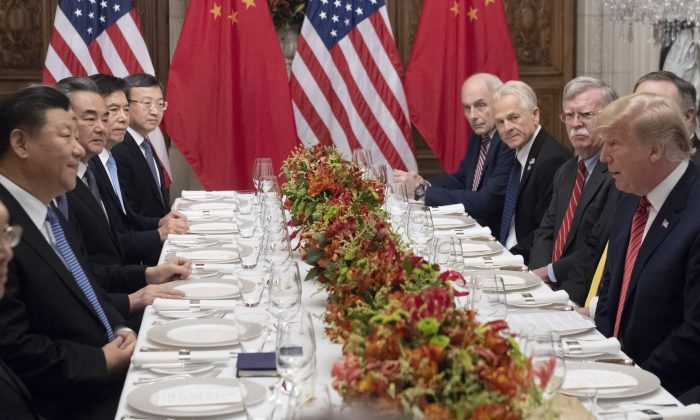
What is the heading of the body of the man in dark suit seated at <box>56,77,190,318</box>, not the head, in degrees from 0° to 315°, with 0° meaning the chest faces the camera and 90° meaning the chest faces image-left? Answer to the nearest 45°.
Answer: approximately 315°

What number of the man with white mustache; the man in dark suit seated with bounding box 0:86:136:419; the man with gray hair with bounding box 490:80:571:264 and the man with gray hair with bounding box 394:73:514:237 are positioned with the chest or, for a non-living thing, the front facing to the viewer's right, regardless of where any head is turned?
1

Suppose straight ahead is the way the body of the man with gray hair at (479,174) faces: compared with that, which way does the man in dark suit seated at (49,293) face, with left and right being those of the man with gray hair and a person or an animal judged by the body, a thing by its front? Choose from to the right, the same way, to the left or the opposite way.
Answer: the opposite way

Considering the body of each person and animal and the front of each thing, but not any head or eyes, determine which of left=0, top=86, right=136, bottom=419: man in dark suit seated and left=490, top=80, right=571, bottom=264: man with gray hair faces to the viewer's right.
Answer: the man in dark suit seated

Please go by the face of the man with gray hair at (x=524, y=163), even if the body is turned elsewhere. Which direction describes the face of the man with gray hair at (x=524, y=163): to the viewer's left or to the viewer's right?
to the viewer's left

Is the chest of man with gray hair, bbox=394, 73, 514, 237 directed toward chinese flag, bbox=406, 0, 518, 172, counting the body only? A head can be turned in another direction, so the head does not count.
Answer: no

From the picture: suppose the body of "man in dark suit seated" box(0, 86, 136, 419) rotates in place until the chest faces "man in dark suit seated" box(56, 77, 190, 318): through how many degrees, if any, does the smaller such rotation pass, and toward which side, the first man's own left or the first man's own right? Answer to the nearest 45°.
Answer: approximately 90° to the first man's own left

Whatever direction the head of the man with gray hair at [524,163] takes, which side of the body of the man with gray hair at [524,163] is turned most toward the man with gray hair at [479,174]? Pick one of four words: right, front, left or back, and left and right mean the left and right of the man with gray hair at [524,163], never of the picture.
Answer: right

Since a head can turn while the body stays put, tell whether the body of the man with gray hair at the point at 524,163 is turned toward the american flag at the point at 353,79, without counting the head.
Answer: no

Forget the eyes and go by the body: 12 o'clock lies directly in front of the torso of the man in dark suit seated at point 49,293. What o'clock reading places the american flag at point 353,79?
The american flag is roughly at 10 o'clock from the man in dark suit seated.

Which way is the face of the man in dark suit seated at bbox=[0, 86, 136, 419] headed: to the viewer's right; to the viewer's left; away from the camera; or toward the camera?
to the viewer's right

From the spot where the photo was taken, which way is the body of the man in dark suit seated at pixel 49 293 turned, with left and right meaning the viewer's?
facing to the right of the viewer

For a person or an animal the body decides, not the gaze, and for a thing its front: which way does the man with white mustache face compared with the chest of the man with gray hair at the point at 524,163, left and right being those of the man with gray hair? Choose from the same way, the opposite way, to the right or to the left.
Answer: the same way

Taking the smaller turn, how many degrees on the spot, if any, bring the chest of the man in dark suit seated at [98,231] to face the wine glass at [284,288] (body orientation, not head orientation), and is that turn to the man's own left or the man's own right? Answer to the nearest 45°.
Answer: approximately 45° to the man's own right

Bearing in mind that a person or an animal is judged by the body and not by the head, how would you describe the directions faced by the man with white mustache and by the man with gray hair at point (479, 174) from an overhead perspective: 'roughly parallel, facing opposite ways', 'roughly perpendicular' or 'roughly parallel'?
roughly parallel

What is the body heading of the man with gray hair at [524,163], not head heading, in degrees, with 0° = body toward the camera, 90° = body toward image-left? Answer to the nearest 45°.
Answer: approximately 45°

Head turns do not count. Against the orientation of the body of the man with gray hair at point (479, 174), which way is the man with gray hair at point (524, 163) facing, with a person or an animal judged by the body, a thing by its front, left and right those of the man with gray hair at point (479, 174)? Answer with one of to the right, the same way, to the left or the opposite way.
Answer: the same way
